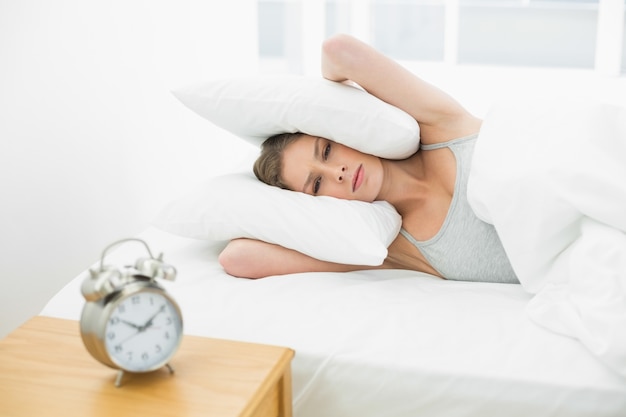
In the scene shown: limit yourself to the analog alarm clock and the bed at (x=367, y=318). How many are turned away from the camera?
0

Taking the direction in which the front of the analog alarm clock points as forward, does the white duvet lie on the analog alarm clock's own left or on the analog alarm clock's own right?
on the analog alarm clock's own left

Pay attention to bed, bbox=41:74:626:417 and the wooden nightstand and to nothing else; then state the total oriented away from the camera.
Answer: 0

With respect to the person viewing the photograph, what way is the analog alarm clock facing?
facing the viewer and to the right of the viewer

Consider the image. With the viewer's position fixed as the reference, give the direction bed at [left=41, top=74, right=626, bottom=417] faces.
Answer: facing to the right of the viewer

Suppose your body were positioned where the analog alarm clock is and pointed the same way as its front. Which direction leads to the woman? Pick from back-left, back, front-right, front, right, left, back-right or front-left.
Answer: left
